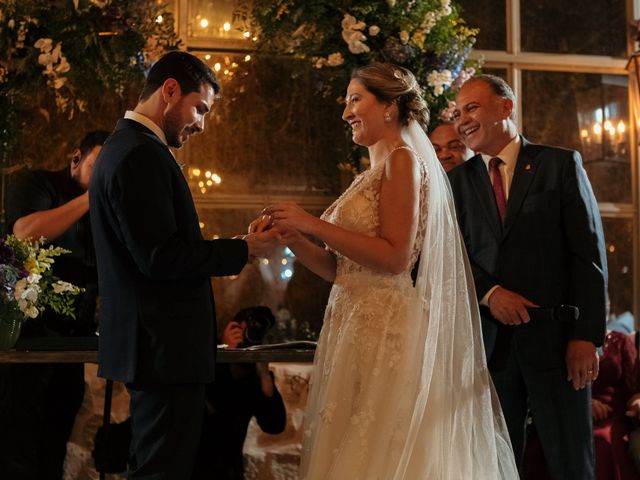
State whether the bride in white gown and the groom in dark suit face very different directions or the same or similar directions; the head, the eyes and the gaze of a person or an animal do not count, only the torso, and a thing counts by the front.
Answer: very different directions

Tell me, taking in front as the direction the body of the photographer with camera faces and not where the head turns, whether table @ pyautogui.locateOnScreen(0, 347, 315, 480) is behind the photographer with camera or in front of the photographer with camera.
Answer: in front

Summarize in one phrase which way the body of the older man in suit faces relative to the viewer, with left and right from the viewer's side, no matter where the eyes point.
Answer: facing the viewer and to the left of the viewer

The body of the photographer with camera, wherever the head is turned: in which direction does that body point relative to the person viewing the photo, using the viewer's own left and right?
facing the viewer

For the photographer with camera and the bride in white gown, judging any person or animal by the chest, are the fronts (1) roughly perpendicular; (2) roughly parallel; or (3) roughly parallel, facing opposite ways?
roughly perpendicular

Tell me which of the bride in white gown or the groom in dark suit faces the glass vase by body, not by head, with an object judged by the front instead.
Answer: the bride in white gown

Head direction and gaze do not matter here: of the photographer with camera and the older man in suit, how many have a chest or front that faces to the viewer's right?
0

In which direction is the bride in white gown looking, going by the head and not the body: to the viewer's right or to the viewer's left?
to the viewer's left

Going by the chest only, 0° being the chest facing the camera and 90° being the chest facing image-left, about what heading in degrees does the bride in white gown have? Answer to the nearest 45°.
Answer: approximately 90°

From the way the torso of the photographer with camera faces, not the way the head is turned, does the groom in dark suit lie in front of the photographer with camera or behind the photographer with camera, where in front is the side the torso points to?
in front

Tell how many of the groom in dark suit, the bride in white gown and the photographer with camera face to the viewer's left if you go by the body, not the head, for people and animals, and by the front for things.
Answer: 1

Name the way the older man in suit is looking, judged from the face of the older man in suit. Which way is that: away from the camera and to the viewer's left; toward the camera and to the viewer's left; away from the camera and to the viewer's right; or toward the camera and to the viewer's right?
toward the camera and to the viewer's left

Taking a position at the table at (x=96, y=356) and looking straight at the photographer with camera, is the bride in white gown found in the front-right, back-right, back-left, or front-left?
front-right

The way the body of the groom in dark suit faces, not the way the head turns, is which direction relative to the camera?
to the viewer's right

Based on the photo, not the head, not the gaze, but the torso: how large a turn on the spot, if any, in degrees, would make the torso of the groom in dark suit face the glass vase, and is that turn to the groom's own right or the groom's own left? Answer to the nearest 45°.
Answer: approximately 135° to the groom's own left

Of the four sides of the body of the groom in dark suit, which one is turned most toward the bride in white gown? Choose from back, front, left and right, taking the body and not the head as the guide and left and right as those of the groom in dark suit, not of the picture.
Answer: front

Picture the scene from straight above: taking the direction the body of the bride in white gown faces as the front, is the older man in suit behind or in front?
behind

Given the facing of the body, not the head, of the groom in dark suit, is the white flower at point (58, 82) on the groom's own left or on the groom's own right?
on the groom's own left
